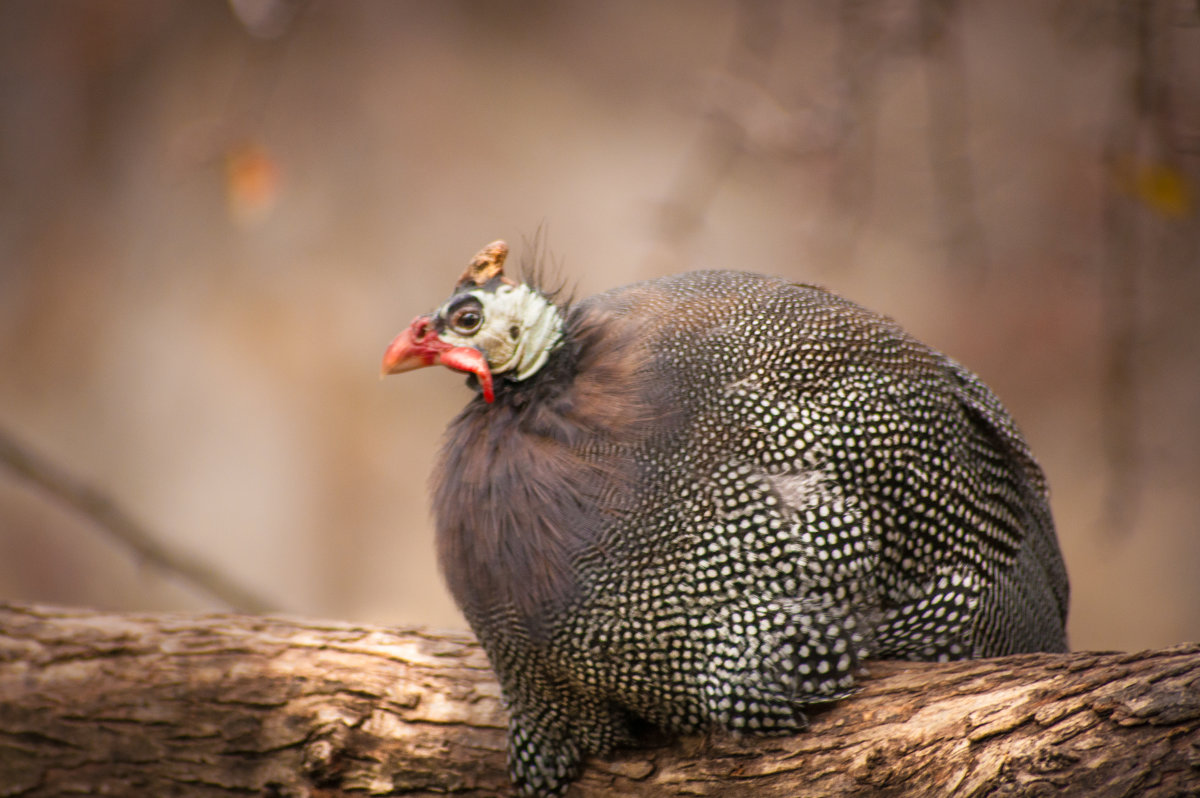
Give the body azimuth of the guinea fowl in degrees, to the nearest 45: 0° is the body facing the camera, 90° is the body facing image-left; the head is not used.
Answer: approximately 90°

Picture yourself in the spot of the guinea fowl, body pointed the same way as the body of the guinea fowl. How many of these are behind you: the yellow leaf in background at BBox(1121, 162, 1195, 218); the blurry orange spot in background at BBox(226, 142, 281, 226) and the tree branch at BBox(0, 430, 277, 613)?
1

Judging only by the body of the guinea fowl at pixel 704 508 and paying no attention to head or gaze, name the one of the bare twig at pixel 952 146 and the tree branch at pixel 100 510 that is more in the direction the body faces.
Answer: the tree branch

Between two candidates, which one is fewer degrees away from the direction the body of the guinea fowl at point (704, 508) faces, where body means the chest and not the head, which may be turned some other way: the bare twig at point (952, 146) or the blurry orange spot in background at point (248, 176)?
the blurry orange spot in background

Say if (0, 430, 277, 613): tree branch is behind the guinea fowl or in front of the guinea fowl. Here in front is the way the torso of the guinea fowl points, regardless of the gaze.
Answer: in front

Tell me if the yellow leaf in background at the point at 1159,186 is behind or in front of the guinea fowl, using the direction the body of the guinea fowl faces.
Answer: behind
